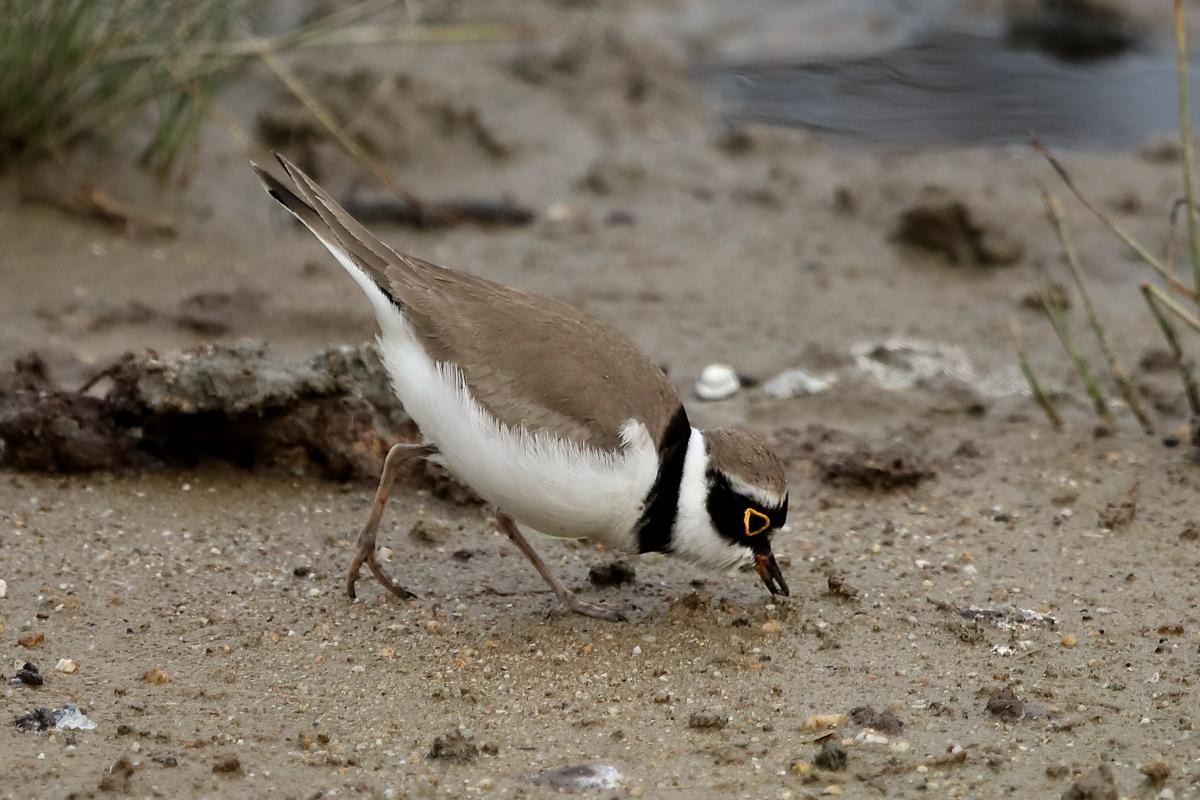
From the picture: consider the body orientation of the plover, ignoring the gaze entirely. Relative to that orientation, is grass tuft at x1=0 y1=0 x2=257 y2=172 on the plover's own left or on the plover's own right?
on the plover's own left

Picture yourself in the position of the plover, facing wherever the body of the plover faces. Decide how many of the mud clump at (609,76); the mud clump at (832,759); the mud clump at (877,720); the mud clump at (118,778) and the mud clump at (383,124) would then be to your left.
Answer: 2

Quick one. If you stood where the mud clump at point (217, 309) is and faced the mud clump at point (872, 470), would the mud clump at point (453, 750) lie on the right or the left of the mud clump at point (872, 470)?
right

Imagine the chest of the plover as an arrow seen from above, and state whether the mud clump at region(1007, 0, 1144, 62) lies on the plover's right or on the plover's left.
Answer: on the plover's left

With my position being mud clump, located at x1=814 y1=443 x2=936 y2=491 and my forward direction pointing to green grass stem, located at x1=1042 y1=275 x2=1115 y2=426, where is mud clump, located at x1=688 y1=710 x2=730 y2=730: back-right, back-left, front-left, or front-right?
back-right

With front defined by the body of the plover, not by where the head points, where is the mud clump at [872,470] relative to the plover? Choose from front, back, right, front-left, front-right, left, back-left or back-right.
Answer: front-left

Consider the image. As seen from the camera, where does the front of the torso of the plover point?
to the viewer's right

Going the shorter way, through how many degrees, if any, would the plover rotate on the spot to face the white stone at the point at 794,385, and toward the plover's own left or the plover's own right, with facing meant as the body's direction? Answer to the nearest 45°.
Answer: approximately 45° to the plover's own left

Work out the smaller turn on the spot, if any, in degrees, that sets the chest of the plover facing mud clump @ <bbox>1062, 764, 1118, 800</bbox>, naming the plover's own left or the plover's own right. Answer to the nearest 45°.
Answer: approximately 45° to the plover's own right

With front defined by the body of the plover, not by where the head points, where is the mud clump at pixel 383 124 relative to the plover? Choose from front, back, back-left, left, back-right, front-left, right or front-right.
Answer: left

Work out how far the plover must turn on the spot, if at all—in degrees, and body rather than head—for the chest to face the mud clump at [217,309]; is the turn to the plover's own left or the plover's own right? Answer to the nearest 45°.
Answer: approximately 135° to the plover's own left

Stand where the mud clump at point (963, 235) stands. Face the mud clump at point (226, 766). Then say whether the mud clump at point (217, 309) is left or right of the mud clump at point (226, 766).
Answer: right

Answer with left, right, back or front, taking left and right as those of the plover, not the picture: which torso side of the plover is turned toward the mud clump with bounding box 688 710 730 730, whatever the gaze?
right

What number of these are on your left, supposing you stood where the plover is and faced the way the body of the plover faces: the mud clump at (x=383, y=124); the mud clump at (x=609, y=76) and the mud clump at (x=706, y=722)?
2

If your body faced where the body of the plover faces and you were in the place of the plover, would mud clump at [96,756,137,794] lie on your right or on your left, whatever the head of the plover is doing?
on your right
